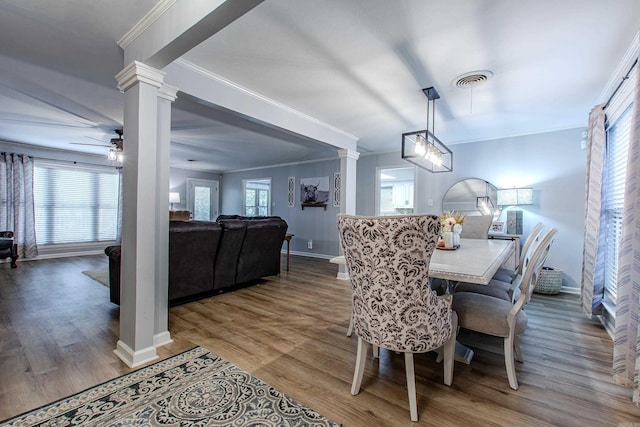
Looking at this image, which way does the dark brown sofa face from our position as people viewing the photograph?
facing away from the viewer and to the left of the viewer

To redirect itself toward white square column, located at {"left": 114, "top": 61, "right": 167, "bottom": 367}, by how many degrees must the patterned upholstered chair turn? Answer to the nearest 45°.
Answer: approximately 135° to its left

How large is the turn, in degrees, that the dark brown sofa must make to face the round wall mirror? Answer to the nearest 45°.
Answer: approximately 135° to its right

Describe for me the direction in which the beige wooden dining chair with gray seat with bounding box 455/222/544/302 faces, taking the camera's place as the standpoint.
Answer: facing to the left of the viewer

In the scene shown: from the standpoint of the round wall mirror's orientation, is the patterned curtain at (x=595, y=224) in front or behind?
in front

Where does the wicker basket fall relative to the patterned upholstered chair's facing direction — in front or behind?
in front

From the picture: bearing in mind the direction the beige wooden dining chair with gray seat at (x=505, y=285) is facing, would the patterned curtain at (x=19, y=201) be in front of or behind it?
in front

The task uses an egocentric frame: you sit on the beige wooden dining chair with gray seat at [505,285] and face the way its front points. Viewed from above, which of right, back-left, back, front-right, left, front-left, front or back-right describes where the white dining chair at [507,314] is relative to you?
left

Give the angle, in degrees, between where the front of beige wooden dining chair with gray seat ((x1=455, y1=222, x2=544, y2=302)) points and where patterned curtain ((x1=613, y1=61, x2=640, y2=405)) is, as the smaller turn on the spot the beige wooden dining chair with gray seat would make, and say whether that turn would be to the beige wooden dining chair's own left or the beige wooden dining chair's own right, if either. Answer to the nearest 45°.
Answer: approximately 135° to the beige wooden dining chair's own left

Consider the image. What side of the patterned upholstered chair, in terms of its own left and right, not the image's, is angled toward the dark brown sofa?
left

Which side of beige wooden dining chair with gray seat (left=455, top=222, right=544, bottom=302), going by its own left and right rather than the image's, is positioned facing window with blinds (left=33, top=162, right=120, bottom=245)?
front

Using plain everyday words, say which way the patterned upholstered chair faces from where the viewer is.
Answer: facing away from the viewer and to the right of the viewer
